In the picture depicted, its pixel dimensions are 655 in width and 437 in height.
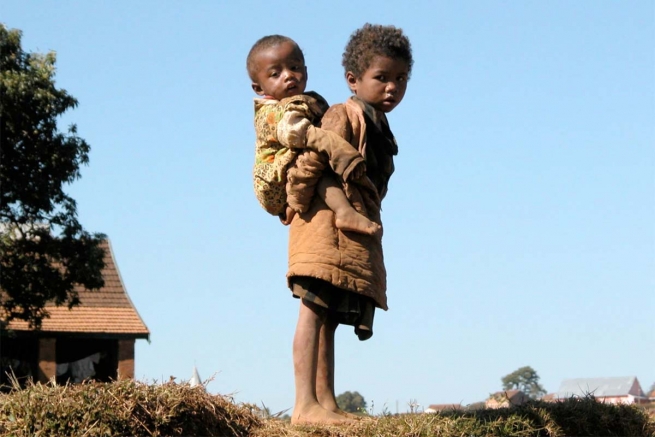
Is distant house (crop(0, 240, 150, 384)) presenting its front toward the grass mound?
yes

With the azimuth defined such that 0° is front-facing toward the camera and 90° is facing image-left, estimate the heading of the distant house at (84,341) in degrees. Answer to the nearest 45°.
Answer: approximately 0°
